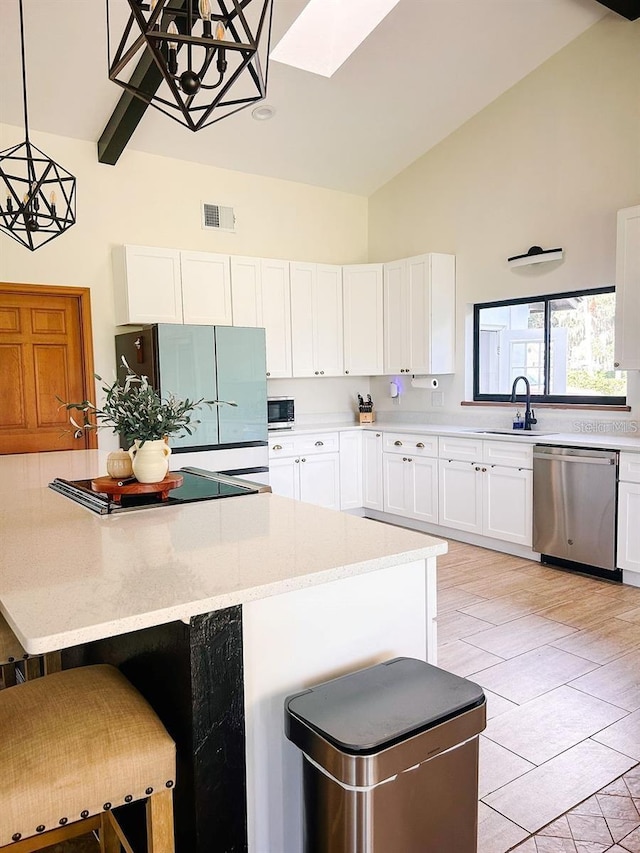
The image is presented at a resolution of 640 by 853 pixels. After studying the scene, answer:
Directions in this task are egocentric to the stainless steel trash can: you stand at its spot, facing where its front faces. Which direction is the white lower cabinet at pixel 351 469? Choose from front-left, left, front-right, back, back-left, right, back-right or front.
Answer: back-left

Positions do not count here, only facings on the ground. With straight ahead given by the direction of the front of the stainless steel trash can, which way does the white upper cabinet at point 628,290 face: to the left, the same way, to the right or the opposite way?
to the right

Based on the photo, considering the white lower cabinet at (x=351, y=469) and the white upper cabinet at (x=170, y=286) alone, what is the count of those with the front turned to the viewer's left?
0

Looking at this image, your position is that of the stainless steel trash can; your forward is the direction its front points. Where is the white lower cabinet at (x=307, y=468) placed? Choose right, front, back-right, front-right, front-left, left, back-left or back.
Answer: back-left

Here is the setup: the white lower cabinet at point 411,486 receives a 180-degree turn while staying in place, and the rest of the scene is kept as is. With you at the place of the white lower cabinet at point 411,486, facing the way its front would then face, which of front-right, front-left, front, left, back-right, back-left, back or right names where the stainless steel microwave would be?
back-left

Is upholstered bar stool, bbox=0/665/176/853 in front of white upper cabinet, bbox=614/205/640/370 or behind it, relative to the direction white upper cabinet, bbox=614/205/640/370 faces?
in front

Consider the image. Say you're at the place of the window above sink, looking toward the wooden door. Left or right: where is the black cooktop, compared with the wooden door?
left

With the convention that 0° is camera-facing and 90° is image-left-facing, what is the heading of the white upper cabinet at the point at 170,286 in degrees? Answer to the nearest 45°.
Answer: approximately 315°

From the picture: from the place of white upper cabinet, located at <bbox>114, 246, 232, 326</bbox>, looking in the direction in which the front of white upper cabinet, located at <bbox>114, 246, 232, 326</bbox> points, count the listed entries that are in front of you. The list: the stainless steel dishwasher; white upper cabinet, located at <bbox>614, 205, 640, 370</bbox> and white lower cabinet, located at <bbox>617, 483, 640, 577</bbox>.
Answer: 3
